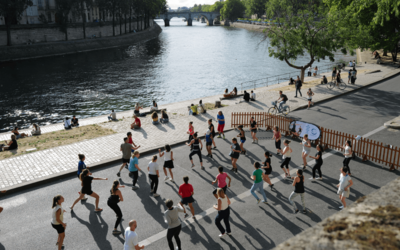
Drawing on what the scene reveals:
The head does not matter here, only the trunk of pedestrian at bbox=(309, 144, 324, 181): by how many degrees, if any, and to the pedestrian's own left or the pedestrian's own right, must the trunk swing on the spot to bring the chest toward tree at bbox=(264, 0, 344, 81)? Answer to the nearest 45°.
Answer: approximately 90° to the pedestrian's own right

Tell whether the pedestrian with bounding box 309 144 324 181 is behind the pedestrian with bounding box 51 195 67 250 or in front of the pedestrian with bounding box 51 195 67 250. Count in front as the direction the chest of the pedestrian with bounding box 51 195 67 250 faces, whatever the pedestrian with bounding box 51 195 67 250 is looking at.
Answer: in front

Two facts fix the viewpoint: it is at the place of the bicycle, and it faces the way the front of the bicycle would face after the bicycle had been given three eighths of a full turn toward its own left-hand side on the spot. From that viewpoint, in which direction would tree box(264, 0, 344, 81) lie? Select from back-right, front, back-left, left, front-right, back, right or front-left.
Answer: back-left

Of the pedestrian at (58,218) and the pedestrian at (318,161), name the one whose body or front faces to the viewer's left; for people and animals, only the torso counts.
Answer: the pedestrian at (318,161)

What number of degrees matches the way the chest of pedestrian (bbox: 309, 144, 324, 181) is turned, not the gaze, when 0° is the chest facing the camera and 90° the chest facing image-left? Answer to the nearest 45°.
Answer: approximately 90°

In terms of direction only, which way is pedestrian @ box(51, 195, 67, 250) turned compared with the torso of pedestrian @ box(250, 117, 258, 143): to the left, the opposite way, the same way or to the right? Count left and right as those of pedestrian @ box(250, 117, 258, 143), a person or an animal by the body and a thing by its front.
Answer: the opposite way

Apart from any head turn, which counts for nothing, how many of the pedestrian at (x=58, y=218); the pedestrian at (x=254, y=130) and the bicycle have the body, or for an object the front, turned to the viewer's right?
1

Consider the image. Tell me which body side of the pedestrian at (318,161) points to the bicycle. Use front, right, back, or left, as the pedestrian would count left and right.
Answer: right
